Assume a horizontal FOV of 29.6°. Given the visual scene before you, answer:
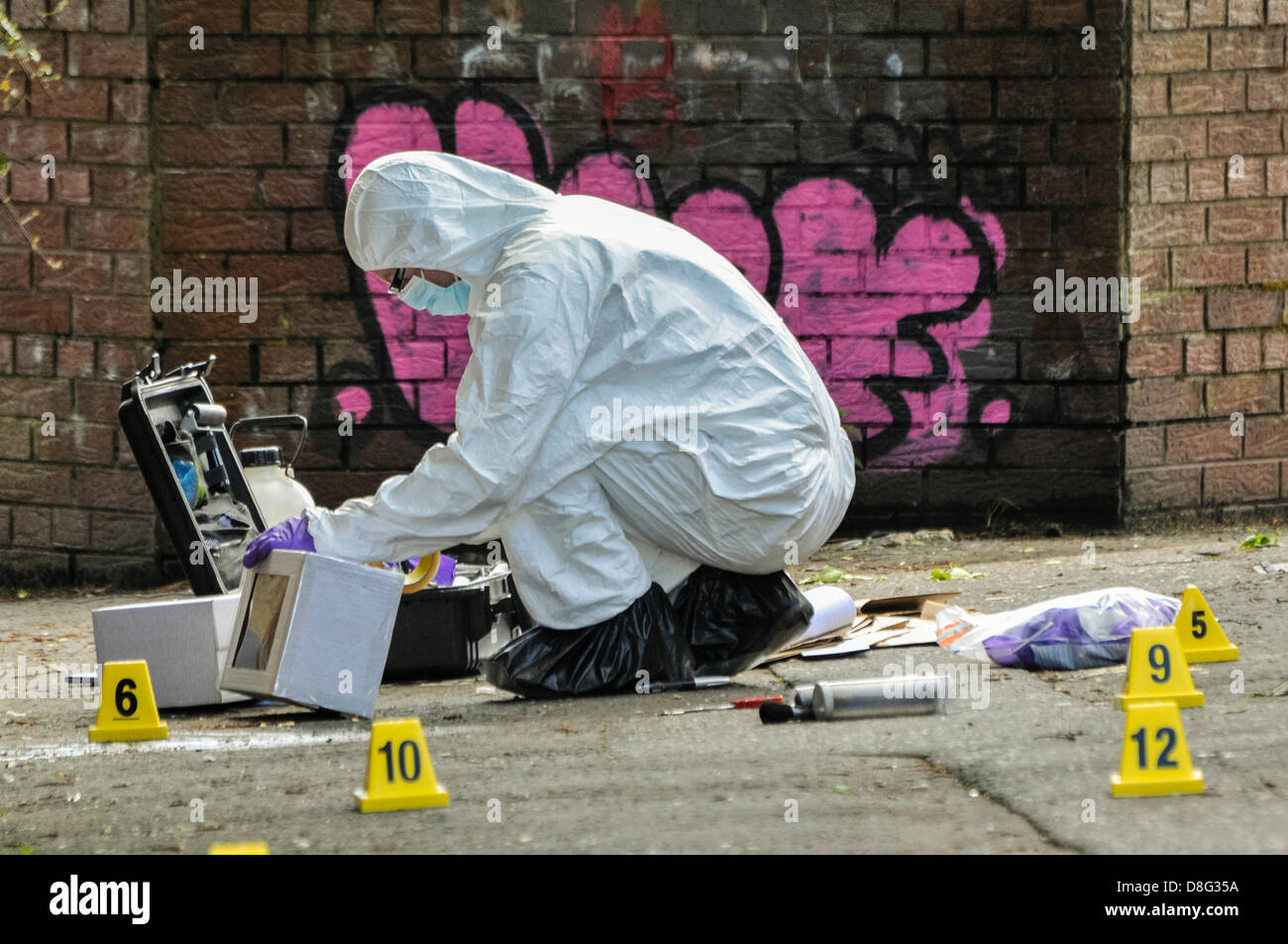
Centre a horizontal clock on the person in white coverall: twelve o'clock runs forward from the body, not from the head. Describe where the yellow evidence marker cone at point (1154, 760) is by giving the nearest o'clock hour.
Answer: The yellow evidence marker cone is roughly at 8 o'clock from the person in white coverall.

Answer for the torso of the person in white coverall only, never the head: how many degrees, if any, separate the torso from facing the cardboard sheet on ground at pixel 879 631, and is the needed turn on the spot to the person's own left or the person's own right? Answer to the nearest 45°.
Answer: approximately 135° to the person's own right

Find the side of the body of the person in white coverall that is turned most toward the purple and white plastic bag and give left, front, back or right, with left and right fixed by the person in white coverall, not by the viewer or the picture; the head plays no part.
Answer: back

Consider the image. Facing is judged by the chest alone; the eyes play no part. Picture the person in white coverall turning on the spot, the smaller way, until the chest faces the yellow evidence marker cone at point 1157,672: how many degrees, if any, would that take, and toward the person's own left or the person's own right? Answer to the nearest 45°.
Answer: approximately 135° to the person's own left

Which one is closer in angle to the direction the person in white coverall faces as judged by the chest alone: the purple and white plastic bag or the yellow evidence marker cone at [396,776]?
the yellow evidence marker cone

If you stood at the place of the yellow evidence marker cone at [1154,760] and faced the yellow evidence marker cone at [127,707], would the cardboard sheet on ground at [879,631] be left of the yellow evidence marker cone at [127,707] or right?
right

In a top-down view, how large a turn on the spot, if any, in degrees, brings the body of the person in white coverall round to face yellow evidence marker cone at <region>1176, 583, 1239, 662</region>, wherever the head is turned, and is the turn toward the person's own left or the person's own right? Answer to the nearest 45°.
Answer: approximately 180°

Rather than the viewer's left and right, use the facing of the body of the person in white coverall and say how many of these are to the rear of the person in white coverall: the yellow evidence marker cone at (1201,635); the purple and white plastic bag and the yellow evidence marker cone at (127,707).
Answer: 2

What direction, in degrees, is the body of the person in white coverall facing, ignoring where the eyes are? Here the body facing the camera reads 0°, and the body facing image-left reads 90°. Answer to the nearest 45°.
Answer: approximately 90°
